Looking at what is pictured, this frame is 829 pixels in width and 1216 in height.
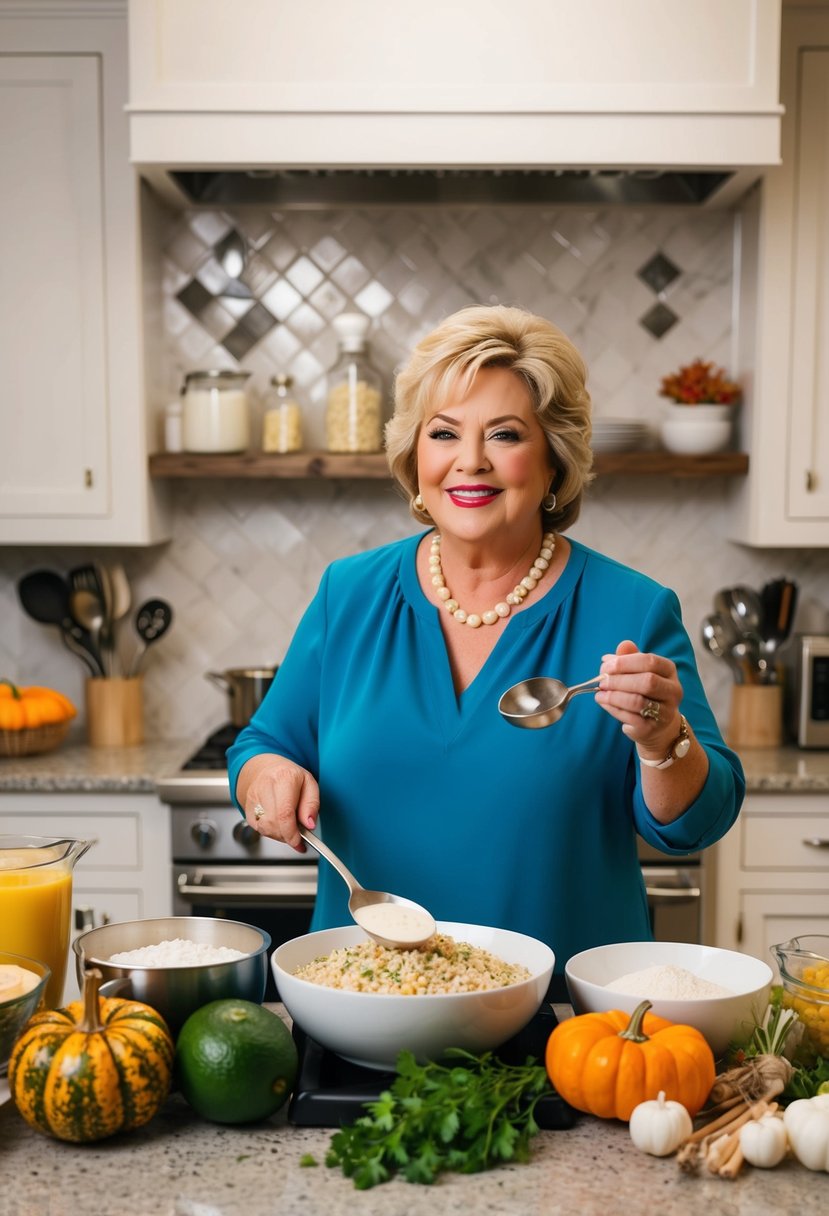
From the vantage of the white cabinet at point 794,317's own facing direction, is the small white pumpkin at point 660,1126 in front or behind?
in front

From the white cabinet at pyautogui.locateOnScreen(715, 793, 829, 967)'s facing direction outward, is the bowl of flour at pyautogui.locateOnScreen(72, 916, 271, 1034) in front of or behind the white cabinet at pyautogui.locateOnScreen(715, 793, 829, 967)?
in front

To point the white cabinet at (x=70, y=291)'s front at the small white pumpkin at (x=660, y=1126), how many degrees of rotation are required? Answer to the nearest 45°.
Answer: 0° — it already faces it

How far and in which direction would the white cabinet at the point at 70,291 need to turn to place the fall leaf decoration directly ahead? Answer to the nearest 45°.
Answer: approximately 90° to its left

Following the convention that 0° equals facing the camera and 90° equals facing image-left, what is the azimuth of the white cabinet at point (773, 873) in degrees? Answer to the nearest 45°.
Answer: approximately 0°

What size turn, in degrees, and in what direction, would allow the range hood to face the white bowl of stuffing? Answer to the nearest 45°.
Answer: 0° — it already faces it

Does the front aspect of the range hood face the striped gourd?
yes
